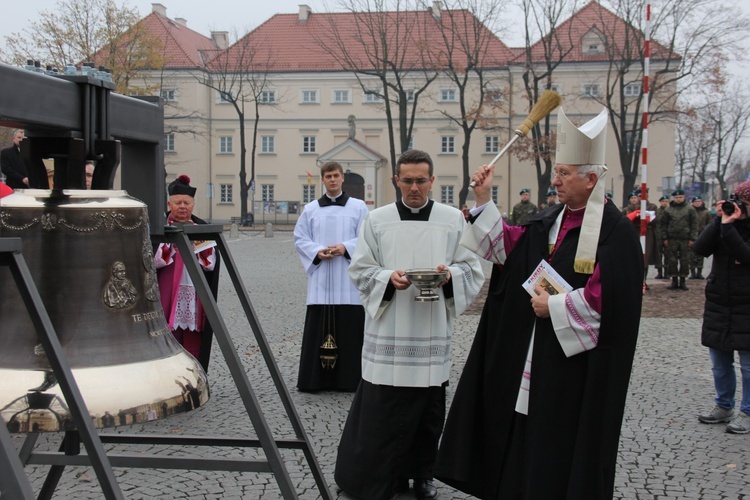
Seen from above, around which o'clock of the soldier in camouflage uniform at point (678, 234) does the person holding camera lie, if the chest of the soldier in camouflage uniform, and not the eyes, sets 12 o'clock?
The person holding camera is roughly at 12 o'clock from the soldier in camouflage uniform.

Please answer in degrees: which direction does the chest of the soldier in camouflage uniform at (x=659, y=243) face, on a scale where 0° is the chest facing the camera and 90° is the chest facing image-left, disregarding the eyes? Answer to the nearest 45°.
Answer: approximately 45°

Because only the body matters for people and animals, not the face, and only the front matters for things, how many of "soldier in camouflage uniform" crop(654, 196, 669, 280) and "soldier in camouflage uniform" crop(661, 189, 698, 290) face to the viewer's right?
0

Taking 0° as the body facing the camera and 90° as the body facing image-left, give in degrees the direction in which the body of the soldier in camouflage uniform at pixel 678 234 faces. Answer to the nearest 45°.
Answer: approximately 0°

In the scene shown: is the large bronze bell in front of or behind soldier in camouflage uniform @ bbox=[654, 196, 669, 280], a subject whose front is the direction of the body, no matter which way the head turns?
in front

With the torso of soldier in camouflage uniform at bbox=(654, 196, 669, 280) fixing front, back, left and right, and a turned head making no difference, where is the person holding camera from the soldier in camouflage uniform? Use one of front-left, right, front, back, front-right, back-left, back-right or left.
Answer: front-left

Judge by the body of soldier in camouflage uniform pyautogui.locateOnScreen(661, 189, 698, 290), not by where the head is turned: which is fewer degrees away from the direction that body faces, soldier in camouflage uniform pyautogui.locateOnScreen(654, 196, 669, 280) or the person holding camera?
the person holding camera
